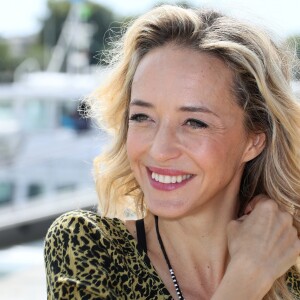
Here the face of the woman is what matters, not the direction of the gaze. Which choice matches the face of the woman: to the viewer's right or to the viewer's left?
to the viewer's left

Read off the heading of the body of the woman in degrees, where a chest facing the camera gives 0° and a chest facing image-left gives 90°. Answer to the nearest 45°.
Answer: approximately 45°

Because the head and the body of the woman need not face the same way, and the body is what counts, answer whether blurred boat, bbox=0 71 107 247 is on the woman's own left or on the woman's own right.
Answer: on the woman's own right
